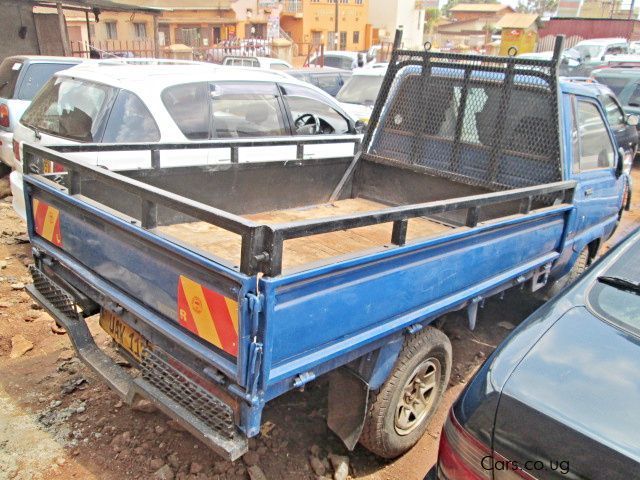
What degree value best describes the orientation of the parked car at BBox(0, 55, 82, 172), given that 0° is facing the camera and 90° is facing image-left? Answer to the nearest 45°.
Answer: approximately 225°

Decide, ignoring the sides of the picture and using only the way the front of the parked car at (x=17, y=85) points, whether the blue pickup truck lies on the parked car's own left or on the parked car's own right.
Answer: on the parked car's own right

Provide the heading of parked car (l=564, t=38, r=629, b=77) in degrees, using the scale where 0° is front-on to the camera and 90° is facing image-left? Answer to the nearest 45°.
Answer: approximately 45°

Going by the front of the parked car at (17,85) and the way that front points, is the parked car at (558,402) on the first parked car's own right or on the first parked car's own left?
on the first parked car's own right

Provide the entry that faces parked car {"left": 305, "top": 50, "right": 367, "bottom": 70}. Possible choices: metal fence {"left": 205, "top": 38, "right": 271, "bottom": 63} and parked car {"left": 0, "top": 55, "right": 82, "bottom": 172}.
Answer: parked car {"left": 0, "top": 55, "right": 82, "bottom": 172}

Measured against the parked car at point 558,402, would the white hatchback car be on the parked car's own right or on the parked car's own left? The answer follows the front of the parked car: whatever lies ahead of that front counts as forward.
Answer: on the parked car's own left

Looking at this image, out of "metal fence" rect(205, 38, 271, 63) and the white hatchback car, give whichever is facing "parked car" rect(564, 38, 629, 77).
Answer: the white hatchback car

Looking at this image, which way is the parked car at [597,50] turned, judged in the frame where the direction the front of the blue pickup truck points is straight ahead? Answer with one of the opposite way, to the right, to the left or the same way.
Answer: the opposite way

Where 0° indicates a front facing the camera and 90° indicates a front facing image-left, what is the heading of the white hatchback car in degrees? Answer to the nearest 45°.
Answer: approximately 225°
